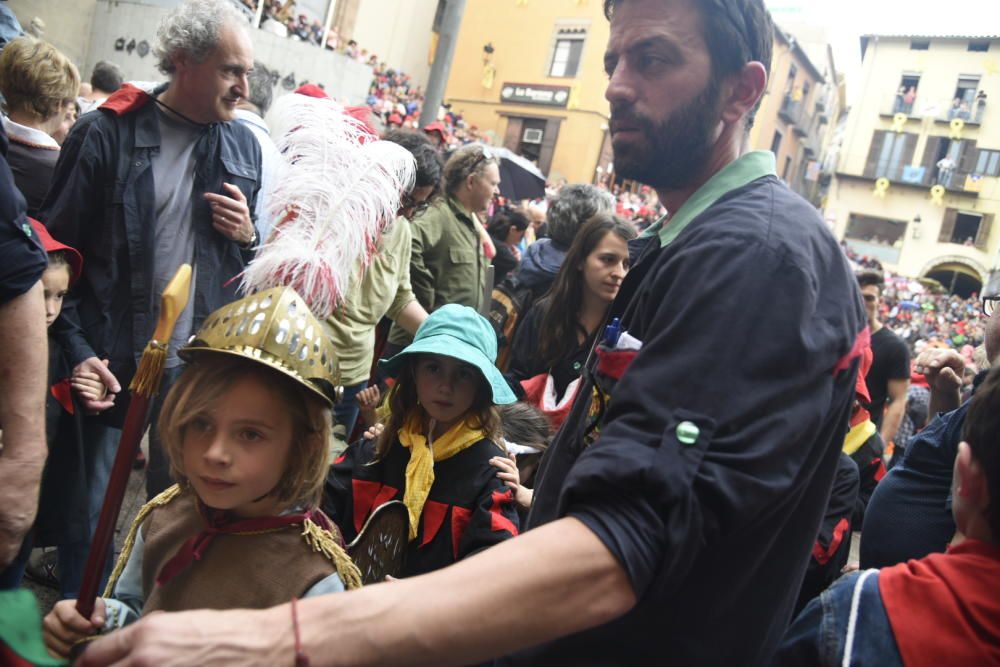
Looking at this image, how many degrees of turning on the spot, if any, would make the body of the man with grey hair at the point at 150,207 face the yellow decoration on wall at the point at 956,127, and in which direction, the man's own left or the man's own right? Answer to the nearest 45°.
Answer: approximately 90° to the man's own left

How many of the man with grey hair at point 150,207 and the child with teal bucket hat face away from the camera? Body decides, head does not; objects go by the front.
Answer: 0

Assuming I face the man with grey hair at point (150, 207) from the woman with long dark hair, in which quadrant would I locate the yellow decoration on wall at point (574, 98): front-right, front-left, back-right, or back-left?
back-right

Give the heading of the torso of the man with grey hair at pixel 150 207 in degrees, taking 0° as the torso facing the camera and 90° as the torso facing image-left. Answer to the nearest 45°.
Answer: approximately 315°

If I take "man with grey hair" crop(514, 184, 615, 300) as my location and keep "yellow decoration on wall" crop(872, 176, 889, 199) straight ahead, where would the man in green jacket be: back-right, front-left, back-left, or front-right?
back-left

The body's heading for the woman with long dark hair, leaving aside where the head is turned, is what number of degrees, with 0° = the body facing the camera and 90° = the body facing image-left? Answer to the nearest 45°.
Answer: approximately 315°

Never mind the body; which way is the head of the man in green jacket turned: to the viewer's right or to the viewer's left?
to the viewer's right

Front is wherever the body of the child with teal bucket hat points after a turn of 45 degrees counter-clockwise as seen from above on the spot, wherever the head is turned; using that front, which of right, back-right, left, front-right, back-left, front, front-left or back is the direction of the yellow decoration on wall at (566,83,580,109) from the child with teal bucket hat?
back-left

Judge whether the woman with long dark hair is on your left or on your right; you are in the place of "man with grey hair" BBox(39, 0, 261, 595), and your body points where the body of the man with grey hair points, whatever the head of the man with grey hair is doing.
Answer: on your left

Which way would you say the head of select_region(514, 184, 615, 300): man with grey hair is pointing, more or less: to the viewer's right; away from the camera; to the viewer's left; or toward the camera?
away from the camera

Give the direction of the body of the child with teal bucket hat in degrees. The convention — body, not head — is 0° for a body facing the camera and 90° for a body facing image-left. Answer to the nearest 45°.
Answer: approximately 0°
